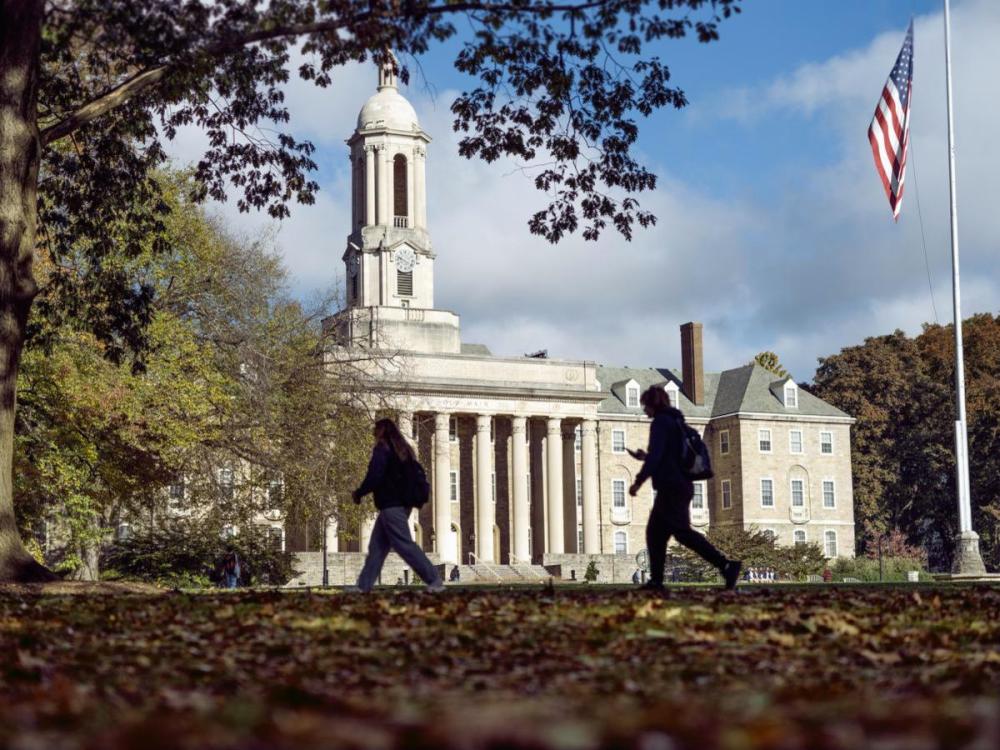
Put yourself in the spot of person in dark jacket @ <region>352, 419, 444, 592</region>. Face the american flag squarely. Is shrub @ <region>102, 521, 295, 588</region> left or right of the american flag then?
left

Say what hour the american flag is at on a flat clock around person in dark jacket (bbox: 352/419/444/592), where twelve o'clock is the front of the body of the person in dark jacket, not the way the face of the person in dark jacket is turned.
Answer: The american flag is roughly at 4 o'clock from the person in dark jacket.

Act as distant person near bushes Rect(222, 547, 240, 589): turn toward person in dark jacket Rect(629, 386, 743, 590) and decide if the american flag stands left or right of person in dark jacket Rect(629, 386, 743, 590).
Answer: left

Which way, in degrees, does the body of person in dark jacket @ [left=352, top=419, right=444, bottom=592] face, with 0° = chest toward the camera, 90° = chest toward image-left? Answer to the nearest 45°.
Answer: approximately 90°

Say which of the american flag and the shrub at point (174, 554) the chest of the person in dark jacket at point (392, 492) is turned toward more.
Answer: the shrub

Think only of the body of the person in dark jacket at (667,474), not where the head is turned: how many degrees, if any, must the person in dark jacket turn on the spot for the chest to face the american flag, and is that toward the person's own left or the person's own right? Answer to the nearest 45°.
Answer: approximately 90° to the person's own right

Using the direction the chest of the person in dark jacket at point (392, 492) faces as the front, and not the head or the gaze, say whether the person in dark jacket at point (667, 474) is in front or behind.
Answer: behind

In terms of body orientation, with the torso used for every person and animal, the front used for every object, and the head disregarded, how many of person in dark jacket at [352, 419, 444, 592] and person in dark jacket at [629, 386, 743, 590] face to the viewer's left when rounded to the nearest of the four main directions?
2

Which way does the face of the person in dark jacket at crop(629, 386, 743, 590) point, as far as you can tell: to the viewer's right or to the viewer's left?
to the viewer's left

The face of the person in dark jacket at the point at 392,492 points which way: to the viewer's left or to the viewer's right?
to the viewer's left

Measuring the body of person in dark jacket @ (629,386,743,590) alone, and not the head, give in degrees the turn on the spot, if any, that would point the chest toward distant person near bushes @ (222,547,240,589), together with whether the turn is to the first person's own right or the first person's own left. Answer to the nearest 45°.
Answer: approximately 45° to the first person's own right

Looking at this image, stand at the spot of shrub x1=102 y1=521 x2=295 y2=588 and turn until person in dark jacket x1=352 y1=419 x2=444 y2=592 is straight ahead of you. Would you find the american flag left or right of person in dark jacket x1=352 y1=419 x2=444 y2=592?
left

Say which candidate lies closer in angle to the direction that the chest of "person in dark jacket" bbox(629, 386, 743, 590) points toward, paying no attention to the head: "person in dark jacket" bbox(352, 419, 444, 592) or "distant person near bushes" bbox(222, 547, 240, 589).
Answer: the person in dark jacket

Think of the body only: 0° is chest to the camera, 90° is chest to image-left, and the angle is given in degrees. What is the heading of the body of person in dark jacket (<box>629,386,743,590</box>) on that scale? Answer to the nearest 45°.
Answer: approximately 90°

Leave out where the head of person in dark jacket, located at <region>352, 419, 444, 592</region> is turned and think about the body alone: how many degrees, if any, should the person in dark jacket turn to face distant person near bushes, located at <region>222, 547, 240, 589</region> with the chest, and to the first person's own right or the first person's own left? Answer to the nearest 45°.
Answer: approximately 90° to the first person's own right
